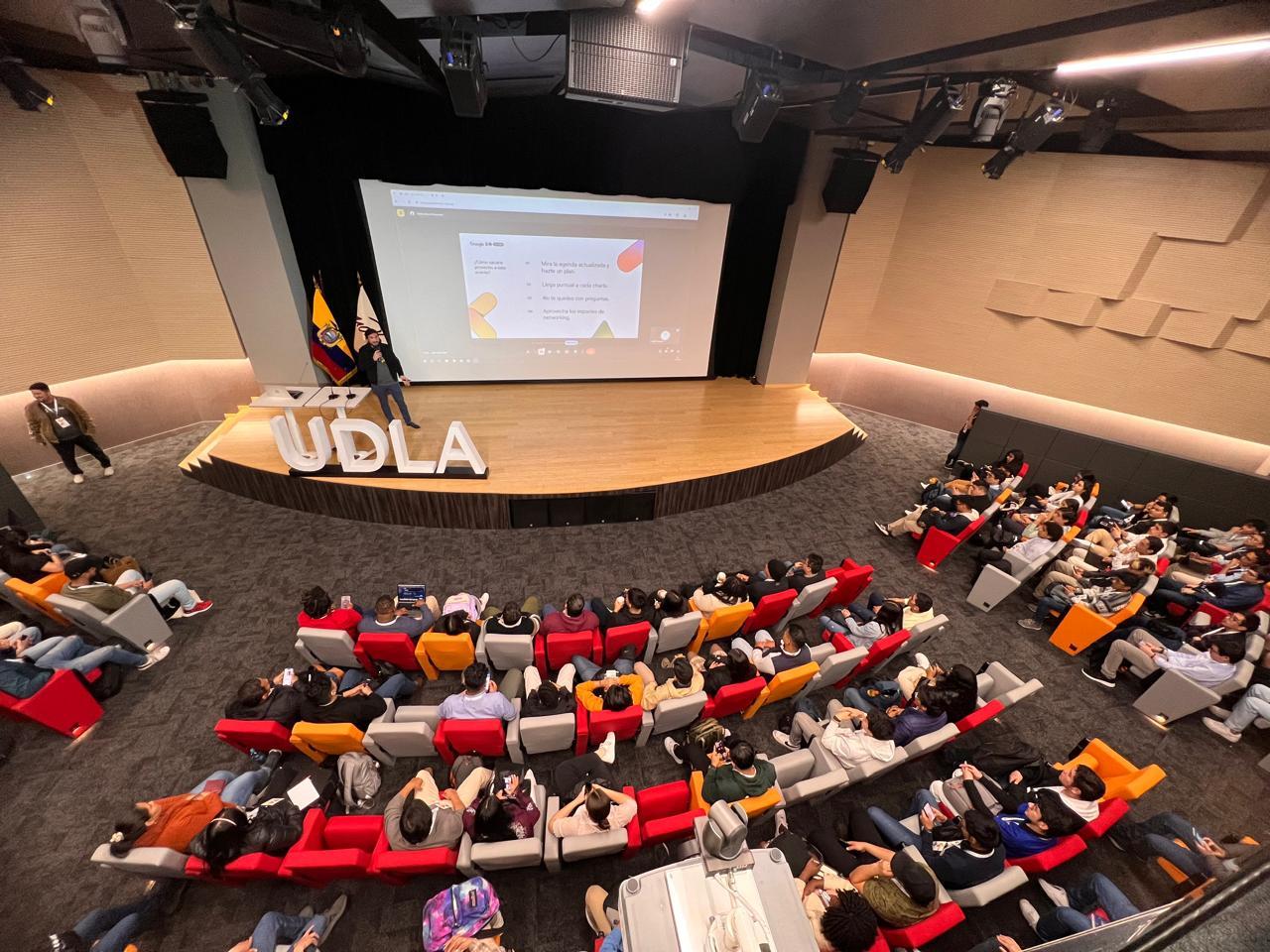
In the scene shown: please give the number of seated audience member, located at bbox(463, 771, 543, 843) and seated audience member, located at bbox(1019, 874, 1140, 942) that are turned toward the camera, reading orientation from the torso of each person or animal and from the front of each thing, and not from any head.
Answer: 0

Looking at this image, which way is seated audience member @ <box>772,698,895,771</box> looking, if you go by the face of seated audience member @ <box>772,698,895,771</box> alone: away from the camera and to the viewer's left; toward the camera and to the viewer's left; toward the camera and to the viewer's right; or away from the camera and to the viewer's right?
away from the camera and to the viewer's left

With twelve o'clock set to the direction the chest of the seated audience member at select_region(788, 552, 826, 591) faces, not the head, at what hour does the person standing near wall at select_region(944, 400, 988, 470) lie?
The person standing near wall is roughly at 2 o'clock from the seated audience member.

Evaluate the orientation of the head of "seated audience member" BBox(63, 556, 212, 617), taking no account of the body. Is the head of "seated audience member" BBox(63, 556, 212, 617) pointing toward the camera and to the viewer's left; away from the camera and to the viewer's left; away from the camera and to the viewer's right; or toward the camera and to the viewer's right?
away from the camera and to the viewer's right

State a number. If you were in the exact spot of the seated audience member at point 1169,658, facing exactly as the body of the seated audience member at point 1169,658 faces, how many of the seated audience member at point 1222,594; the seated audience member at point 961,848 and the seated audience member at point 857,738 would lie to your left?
2

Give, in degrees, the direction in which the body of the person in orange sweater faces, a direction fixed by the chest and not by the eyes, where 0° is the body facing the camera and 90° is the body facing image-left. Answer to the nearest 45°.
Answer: approximately 225°

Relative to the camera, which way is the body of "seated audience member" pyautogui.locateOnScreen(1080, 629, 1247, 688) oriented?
to the viewer's left

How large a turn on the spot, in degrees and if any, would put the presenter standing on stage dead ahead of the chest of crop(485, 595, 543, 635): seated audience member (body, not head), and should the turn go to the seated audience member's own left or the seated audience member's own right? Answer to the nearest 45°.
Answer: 0° — they already face them

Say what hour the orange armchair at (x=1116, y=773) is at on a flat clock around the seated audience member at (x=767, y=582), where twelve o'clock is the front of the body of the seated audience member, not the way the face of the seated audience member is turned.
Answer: The orange armchair is roughly at 5 o'clock from the seated audience member.

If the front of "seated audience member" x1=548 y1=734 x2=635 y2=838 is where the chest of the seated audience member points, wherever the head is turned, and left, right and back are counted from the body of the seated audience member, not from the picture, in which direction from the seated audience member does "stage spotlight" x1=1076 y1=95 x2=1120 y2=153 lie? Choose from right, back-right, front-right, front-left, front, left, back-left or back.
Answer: front-right

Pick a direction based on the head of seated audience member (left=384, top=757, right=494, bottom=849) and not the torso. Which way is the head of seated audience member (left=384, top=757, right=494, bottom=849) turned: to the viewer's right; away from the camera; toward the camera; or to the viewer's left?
away from the camera

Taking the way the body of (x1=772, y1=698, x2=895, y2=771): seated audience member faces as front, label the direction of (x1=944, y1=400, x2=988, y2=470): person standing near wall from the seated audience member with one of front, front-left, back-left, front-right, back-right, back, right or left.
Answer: front-right

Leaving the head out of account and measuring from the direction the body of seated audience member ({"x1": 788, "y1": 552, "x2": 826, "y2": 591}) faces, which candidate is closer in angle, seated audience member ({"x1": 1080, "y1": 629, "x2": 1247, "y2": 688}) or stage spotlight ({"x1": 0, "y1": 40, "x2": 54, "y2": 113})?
the stage spotlight

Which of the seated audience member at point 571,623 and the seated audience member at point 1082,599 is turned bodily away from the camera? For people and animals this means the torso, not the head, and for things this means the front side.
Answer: the seated audience member at point 571,623

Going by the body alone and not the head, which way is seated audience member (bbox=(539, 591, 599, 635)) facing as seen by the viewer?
away from the camera

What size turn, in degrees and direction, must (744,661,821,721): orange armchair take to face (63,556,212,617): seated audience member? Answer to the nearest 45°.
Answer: approximately 90° to its left

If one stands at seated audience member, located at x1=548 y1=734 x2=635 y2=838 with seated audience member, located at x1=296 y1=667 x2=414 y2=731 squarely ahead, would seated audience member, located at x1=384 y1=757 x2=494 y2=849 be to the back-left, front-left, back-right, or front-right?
front-left

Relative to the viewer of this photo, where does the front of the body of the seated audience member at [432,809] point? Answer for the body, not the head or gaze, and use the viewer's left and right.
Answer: facing away from the viewer

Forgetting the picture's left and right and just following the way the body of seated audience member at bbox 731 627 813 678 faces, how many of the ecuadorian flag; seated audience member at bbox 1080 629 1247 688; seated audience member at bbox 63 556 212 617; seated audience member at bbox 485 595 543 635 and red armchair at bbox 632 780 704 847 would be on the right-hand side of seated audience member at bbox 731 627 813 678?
1

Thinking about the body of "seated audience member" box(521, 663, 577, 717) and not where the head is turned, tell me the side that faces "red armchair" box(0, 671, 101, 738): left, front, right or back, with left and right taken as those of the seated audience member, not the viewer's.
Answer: left

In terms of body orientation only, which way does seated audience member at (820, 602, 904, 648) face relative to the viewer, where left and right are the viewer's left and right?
facing away from the viewer and to the left of the viewer

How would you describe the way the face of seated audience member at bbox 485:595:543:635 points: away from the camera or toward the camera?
away from the camera
